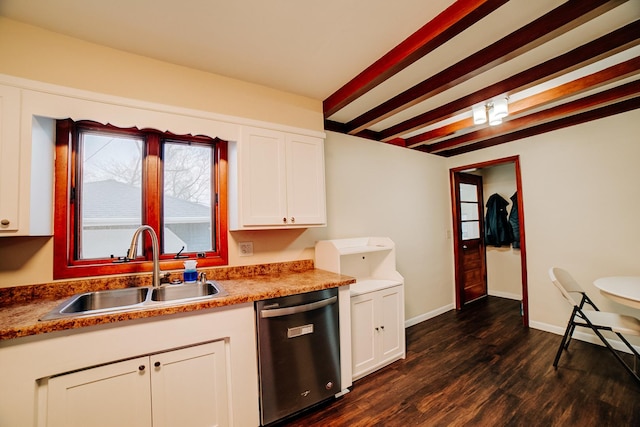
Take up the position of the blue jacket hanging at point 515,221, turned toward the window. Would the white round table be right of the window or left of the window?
left

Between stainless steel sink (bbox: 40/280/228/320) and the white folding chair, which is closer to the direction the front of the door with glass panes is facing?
the white folding chair

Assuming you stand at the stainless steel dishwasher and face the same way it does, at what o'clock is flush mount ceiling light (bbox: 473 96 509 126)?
The flush mount ceiling light is roughly at 10 o'clock from the stainless steel dishwasher.

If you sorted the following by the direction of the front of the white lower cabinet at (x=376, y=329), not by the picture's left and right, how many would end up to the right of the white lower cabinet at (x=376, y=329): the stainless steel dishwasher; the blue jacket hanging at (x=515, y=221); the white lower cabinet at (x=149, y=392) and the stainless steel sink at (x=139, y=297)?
3

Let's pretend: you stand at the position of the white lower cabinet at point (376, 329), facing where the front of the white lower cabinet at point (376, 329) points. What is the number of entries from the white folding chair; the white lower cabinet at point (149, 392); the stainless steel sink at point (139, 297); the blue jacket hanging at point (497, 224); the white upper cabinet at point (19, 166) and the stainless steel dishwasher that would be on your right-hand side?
4

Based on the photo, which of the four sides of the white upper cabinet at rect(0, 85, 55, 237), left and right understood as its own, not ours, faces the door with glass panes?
left

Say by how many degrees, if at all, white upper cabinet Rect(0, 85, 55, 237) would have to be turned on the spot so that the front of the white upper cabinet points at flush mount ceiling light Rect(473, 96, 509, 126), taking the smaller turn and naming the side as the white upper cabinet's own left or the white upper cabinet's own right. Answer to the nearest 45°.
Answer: approximately 45° to the white upper cabinet's own left

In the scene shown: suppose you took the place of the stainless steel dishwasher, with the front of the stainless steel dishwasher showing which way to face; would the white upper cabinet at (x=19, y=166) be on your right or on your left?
on your right

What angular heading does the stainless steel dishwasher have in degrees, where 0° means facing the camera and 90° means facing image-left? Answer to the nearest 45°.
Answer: approximately 315°

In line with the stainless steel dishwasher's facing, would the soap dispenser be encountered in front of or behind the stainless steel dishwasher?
behind

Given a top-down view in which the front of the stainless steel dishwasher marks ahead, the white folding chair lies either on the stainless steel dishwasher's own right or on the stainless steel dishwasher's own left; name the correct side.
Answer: on the stainless steel dishwasher's own left

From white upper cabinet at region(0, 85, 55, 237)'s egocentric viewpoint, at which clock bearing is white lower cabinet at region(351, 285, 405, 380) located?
The white lower cabinet is roughly at 10 o'clock from the white upper cabinet.
